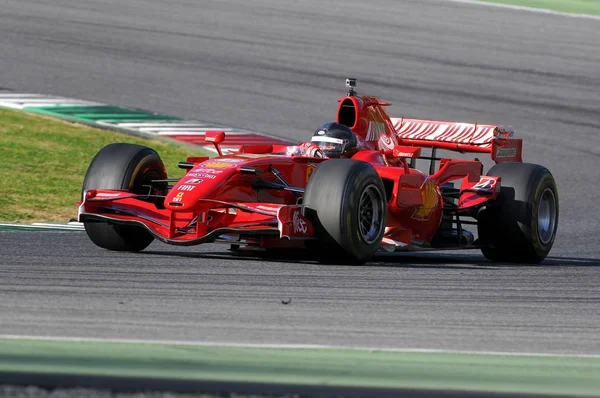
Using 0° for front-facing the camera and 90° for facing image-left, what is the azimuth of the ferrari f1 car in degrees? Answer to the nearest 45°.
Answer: approximately 45°
